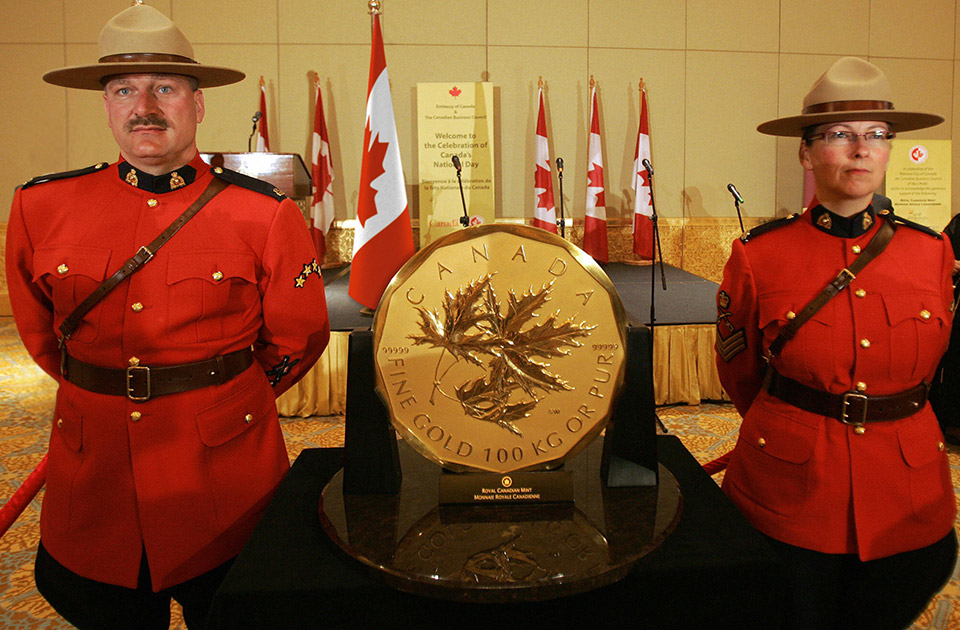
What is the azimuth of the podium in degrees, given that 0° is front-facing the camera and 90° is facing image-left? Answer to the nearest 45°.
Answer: approximately 0°

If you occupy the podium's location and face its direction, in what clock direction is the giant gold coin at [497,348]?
The giant gold coin is roughly at 12 o'clock from the podium.

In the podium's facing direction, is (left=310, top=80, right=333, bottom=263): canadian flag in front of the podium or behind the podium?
behind

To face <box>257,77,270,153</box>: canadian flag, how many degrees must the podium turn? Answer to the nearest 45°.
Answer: approximately 180°

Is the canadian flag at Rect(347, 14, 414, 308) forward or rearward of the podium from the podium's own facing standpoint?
forward

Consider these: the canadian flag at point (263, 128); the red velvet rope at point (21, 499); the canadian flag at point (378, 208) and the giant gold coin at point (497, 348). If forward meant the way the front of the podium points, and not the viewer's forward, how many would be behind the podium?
1

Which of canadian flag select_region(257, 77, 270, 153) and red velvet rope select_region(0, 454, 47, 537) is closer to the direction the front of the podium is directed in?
the red velvet rope

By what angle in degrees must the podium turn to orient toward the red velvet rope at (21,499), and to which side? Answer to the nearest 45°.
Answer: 0° — it already faces it
